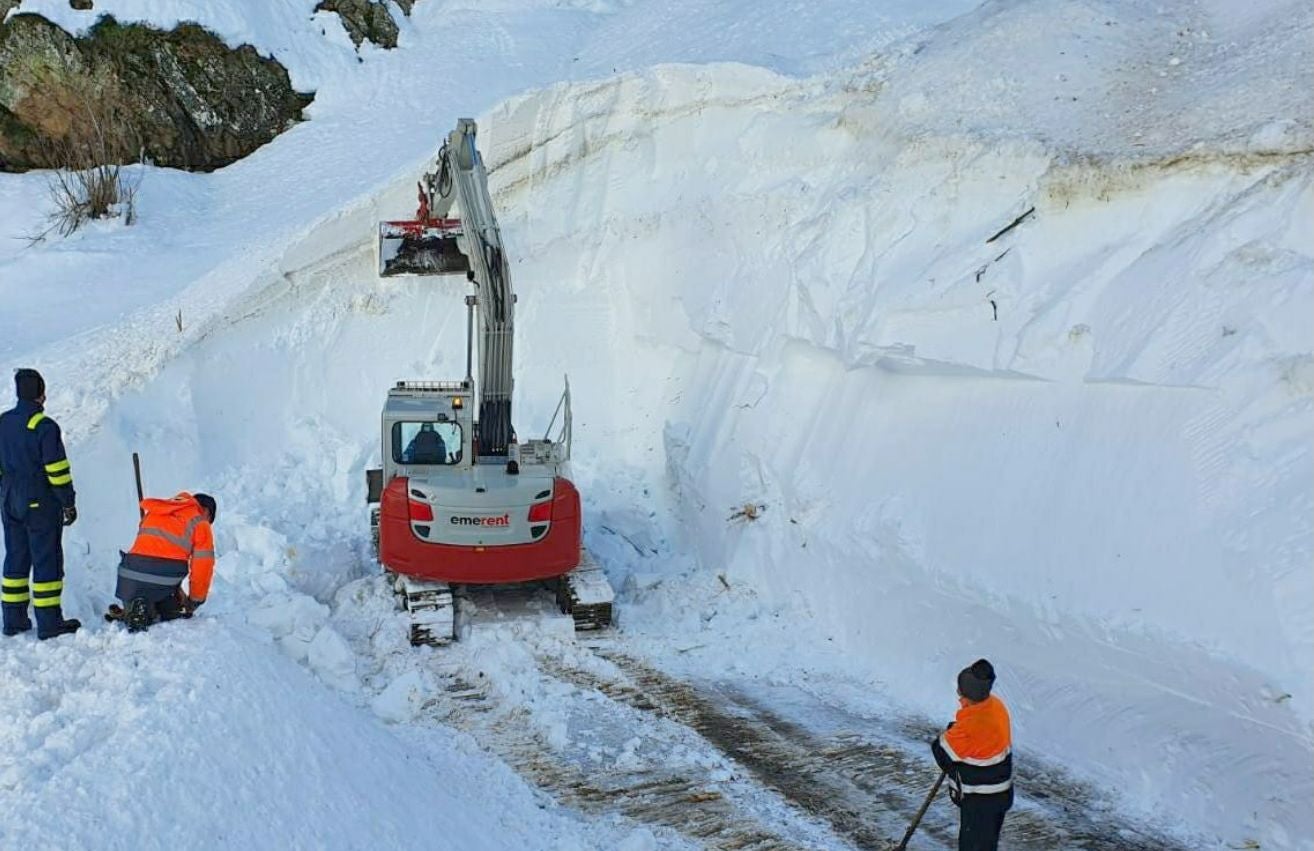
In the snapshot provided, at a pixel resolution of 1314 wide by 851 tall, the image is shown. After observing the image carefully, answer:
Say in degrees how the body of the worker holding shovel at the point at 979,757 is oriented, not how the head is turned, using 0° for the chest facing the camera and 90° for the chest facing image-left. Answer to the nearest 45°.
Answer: approximately 135°

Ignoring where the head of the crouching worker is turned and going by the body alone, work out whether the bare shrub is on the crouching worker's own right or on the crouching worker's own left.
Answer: on the crouching worker's own left

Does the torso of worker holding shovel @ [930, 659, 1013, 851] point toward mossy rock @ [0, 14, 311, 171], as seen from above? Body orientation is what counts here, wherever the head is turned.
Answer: yes

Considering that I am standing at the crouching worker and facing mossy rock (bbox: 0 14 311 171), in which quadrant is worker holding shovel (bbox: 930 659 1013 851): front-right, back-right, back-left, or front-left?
back-right

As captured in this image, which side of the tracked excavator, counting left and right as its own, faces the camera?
back

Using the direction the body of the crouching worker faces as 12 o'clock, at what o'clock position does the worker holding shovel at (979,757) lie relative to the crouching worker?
The worker holding shovel is roughly at 3 o'clock from the crouching worker.

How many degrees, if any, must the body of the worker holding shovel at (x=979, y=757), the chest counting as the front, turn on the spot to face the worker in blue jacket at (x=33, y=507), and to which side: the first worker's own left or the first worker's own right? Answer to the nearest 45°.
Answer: approximately 45° to the first worker's own left

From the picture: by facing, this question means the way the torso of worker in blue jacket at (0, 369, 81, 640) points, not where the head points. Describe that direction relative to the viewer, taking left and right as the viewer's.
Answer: facing away from the viewer and to the right of the viewer

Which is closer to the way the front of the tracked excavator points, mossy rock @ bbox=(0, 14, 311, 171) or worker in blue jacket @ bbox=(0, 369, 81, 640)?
the mossy rock

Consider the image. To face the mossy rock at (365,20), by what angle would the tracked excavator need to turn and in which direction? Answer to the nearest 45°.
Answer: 0° — it already faces it

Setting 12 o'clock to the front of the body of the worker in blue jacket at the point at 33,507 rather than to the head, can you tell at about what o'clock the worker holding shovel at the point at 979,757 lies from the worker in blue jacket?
The worker holding shovel is roughly at 3 o'clock from the worker in blue jacket.

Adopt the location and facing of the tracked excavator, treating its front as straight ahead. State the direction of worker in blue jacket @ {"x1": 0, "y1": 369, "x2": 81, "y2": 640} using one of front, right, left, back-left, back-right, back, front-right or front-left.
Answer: back-left

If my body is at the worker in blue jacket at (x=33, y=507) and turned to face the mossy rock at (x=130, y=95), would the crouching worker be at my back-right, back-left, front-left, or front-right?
back-right

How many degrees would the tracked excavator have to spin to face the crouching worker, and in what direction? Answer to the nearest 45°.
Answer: approximately 135° to its left

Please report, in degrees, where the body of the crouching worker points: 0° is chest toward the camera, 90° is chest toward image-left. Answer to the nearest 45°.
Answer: approximately 225°
